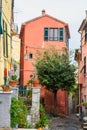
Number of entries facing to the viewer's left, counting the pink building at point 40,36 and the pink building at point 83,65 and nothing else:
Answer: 1

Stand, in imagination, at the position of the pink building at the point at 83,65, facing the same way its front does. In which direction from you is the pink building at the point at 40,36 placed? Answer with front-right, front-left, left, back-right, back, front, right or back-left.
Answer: front-right

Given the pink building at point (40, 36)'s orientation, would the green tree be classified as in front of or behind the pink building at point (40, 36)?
in front

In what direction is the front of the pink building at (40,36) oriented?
toward the camera

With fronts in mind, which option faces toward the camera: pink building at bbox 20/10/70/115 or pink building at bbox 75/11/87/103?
pink building at bbox 20/10/70/115

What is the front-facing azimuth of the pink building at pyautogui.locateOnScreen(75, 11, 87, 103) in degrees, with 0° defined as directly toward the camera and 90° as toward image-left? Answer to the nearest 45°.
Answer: approximately 90°

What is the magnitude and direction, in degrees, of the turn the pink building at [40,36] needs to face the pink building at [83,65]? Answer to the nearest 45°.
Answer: approximately 45° to its left

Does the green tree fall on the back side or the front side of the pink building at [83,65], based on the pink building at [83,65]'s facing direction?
on the front side

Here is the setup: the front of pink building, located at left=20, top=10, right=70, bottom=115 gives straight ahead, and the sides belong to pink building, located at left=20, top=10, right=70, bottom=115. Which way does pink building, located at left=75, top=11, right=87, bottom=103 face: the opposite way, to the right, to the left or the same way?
to the right
